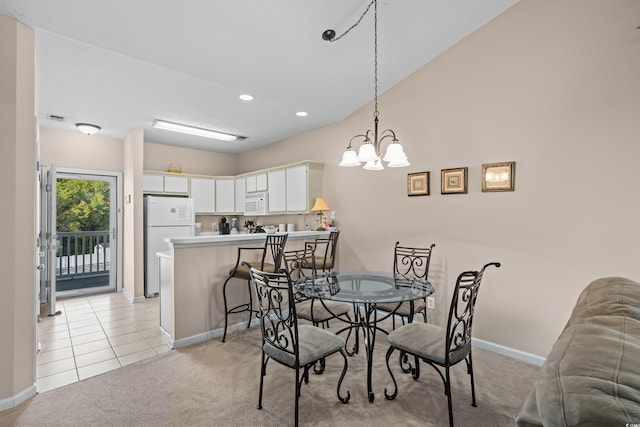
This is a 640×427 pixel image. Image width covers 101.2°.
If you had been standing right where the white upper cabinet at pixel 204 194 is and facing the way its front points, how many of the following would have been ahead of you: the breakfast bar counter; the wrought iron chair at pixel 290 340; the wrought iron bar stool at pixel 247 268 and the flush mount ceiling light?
4

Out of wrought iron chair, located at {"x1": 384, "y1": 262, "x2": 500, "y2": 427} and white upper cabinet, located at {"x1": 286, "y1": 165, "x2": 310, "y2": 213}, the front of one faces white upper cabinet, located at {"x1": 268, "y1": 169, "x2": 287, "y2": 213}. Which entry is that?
the wrought iron chair

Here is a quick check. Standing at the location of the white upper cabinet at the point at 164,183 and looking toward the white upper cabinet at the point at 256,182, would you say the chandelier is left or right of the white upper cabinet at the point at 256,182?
right

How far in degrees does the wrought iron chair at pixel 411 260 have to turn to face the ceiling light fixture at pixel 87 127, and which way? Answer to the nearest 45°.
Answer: approximately 45° to its right

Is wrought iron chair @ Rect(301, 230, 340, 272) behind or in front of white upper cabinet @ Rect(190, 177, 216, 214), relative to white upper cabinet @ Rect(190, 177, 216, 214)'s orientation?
in front

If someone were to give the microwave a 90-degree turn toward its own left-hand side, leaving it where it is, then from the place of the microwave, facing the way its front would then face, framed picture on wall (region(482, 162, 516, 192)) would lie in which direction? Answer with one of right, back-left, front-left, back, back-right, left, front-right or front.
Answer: front

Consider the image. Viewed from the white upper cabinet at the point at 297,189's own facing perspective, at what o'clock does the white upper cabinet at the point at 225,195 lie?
the white upper cabinet at the point at 225,195 is roughly at 3 o'clock from the white upper cabinet at the point at 297,189.

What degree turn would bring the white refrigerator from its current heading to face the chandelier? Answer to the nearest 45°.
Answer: approximately 45° to its left
